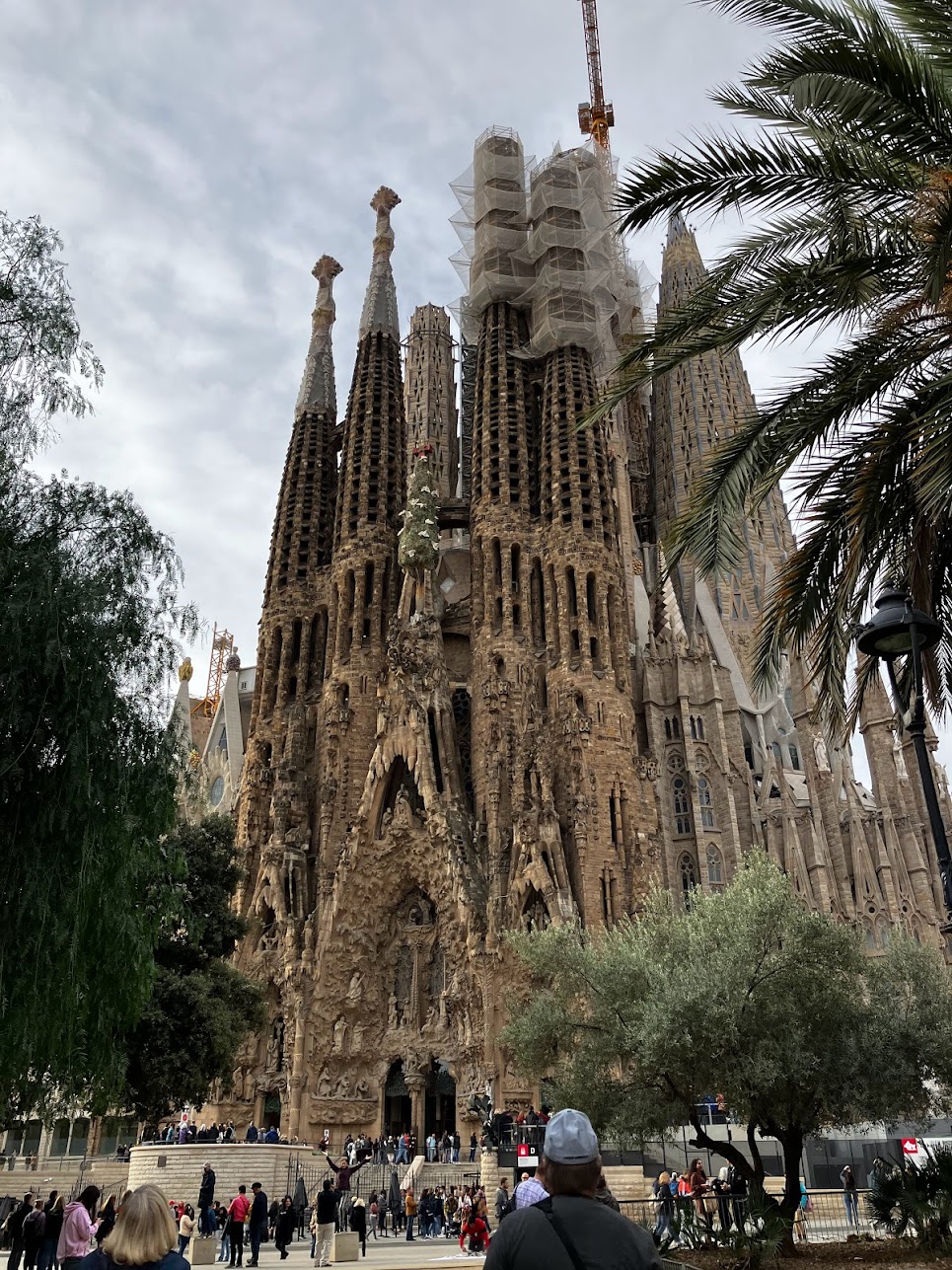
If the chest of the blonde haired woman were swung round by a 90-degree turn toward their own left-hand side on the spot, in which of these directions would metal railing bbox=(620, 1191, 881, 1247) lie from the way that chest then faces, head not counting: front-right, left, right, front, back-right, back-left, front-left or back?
back-right

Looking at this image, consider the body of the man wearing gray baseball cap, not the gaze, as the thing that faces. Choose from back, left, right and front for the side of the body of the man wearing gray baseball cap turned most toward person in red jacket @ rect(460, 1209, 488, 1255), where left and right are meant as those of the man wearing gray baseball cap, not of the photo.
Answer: front

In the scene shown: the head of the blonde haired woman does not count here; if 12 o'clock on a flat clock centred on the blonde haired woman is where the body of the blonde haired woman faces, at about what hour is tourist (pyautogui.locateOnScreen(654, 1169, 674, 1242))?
The tourist is roughly at 1 o'clock from the blonde haired woman.

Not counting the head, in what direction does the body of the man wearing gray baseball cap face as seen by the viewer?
away from the camera

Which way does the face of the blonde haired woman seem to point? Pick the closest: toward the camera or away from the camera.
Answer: away from the camera

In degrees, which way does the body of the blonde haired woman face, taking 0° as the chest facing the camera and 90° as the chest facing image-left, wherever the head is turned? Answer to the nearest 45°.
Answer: approximately 180°

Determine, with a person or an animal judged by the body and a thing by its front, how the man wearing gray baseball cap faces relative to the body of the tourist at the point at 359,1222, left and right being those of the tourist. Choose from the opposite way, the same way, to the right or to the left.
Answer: the same way

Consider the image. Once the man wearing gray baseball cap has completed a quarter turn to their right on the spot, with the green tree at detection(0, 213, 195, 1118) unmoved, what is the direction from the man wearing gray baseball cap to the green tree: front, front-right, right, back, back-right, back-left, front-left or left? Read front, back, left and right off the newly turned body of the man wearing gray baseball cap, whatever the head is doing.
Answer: back-left

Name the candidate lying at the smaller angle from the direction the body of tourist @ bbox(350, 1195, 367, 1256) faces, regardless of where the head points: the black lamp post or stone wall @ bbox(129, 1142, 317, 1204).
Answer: the stone wall

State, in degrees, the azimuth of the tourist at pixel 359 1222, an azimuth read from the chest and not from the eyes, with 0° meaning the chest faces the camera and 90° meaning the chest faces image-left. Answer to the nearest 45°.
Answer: approximately 180°

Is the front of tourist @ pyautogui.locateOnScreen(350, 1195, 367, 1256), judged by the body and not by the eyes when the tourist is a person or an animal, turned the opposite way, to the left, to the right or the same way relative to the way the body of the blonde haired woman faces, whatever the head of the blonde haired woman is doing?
the same way

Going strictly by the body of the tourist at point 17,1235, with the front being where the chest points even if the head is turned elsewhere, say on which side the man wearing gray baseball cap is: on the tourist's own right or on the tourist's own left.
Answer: on the tourist's own right

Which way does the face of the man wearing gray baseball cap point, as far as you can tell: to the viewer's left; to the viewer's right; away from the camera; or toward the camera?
away from the camera

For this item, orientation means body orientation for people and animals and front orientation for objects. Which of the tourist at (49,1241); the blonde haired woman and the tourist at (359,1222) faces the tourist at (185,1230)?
the blonde haired woman
